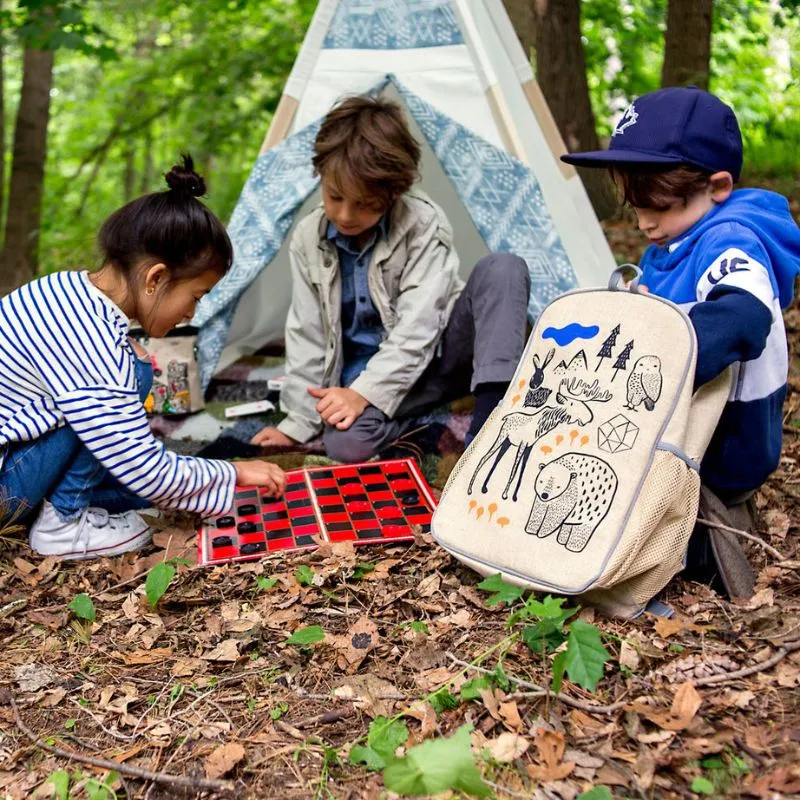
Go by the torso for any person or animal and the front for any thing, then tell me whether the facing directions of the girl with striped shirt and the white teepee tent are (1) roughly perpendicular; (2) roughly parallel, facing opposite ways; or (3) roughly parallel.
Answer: roughly perpendicular

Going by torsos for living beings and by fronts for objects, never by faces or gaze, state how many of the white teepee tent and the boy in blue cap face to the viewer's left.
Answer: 1

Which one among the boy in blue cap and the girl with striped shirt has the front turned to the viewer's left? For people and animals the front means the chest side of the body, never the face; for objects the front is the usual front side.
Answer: the boy in blue cap

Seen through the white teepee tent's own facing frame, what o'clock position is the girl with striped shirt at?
The girl with striped shirt is roughly at 1 o'clock from the white teepee tent.

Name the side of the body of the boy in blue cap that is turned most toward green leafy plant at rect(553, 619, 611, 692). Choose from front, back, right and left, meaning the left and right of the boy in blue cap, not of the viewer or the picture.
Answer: left

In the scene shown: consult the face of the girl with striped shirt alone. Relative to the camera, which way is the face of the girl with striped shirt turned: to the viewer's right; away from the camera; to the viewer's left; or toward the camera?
to the viewer's right

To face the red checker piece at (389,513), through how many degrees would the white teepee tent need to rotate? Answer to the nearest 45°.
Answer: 0° — it already faces it

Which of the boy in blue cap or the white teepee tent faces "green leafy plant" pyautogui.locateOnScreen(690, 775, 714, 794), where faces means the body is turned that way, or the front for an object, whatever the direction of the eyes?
the white teepee tent

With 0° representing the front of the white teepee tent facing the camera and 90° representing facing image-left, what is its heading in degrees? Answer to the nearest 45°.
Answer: approximately 0°

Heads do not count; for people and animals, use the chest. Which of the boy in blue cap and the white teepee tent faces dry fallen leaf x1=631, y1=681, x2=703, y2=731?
the white teepee tent

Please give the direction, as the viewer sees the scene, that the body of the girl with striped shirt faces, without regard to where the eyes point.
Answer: to the viewer's right

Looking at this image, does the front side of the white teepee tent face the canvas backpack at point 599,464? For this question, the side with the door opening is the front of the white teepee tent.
yes
